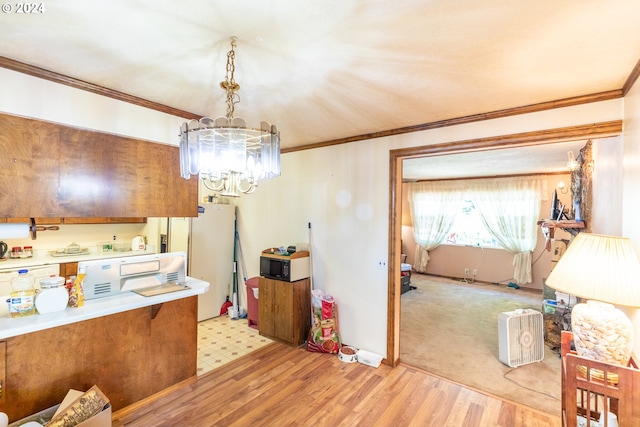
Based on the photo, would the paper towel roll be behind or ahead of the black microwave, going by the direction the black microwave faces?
ahead

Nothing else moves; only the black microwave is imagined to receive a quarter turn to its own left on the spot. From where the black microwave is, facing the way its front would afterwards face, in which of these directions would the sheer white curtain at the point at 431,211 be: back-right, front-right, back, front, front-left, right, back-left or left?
left

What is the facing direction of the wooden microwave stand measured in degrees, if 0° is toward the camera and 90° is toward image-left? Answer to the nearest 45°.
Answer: approximately 45°

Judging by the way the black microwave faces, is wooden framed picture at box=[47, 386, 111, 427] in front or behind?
in front

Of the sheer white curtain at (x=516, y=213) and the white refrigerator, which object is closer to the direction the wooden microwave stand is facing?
the white refrigerator

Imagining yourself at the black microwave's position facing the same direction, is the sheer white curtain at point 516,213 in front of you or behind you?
behind
